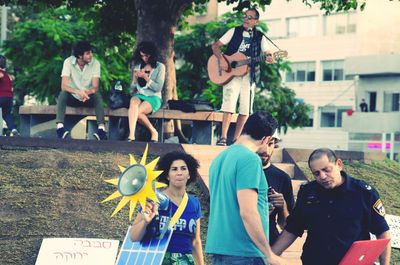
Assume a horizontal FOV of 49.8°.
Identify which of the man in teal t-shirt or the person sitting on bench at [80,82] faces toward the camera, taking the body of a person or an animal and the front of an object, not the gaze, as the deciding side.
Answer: the person sitting on bench

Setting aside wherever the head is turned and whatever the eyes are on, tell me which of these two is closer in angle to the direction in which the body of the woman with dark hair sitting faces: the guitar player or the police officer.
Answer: the police officer

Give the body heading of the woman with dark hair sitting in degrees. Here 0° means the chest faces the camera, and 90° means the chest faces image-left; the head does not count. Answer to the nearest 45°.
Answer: approximately 45°

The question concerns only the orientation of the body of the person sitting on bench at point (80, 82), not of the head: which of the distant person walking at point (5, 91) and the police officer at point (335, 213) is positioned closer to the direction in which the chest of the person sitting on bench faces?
the police officer

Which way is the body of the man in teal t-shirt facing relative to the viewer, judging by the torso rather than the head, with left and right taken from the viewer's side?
facing away from the viewer and to the right of the viewer

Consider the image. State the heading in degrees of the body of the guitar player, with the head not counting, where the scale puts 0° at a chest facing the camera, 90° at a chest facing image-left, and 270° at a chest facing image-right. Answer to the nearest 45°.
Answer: approximately 0°

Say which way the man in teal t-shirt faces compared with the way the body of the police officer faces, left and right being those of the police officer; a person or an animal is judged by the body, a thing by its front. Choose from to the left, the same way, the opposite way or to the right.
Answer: the opposite way

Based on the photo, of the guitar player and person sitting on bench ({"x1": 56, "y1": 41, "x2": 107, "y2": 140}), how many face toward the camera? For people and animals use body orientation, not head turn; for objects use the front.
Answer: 2

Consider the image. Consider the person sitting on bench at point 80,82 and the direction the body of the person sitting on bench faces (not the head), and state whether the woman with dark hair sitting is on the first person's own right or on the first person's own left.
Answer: on the first person's own left

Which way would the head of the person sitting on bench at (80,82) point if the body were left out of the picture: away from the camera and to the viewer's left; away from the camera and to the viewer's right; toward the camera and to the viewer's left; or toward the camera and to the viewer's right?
toward the camera and to the viewer's right

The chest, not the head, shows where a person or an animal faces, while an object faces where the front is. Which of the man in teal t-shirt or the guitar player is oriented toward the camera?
the guitar player

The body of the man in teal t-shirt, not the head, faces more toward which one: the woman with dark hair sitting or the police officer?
the police officer

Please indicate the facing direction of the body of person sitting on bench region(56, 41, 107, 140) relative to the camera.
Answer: toward the camera

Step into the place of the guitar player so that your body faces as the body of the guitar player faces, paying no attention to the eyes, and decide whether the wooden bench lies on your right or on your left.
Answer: on your right

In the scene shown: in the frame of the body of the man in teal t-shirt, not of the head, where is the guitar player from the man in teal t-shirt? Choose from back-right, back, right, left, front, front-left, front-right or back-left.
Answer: front-left

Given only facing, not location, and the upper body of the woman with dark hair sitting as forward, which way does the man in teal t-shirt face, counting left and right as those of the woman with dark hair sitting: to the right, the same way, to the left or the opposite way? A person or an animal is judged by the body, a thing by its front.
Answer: the opposite way

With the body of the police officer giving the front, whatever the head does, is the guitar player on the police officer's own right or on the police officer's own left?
on the police officer's own right

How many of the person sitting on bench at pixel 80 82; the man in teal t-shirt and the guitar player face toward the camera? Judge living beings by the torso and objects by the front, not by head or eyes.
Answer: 2
